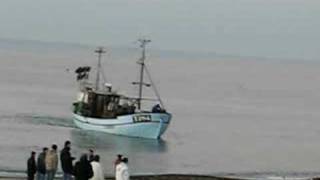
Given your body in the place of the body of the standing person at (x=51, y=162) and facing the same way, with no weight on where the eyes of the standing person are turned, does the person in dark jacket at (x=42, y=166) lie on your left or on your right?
on your left

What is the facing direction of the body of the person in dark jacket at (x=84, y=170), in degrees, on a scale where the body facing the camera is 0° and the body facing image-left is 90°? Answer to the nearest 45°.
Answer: approximately 180°

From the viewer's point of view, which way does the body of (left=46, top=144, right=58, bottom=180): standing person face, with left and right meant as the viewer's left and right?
facing away from the viewer and to the right of the viewer
